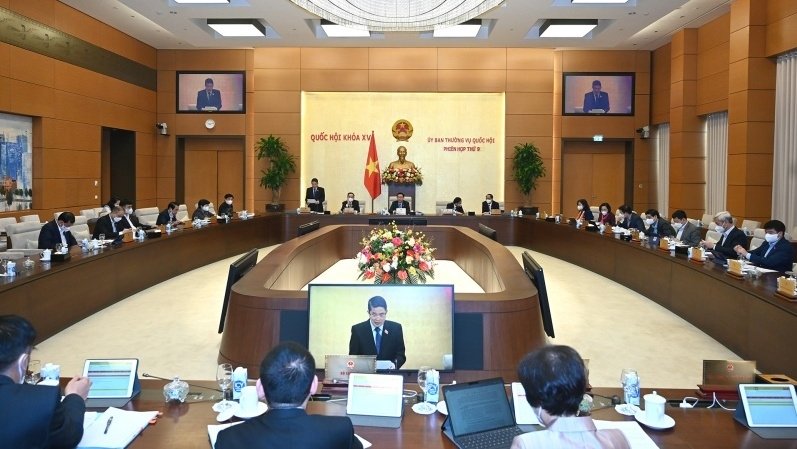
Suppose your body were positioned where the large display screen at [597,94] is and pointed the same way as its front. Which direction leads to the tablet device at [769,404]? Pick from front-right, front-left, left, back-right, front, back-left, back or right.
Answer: front

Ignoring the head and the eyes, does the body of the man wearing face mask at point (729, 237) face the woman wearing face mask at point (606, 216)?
no

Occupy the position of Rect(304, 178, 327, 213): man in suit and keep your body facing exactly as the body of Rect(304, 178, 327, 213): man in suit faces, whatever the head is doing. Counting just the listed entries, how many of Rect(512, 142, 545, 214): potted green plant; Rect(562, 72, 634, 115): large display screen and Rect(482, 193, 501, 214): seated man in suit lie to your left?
3

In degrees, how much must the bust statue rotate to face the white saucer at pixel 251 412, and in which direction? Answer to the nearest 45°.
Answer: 0° — it already faces it

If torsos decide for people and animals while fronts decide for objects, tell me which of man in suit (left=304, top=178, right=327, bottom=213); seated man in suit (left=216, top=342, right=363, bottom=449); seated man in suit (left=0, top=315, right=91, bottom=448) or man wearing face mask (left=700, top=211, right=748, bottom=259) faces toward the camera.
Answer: man in suit (left=304, top=178, right=327, bottom=213)

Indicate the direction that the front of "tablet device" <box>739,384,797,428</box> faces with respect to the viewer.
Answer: facing the viewer

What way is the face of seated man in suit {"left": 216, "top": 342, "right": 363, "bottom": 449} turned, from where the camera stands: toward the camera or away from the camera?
away from the camera

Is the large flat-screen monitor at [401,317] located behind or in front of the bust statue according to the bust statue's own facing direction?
in front

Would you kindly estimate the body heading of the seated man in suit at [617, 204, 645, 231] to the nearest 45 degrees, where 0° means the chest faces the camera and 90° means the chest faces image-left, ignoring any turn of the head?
approximately 45°

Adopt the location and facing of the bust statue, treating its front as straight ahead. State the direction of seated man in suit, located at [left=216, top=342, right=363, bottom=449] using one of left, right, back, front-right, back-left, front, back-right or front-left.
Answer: front

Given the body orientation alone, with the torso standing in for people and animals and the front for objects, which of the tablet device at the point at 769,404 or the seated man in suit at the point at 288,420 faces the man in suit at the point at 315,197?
the seated man in suit at the point at 288,420

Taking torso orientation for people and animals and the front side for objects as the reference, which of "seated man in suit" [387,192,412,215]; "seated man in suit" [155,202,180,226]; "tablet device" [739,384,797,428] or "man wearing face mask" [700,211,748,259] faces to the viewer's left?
the man wearing face mask

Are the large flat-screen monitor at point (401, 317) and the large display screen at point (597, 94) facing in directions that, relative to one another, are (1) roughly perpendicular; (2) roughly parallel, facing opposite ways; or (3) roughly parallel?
roughly parallel

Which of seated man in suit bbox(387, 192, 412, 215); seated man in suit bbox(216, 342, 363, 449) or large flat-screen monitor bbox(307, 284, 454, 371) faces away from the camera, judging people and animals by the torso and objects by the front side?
seated man in suit bbox(216, 342, 363, 449)

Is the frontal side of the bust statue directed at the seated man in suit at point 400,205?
yes

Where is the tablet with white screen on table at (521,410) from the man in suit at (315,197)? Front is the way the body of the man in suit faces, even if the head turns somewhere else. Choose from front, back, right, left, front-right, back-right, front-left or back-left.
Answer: front

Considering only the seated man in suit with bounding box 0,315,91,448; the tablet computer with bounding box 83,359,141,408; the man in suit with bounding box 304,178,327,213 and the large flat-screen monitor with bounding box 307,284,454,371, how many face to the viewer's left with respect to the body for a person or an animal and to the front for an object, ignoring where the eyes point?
0

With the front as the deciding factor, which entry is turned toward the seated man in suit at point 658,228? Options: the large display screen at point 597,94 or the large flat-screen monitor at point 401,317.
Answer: the large display screen

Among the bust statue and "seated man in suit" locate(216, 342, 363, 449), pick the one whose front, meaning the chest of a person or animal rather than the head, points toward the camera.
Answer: the bust statue

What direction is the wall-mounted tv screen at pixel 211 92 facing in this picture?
toward the camera
